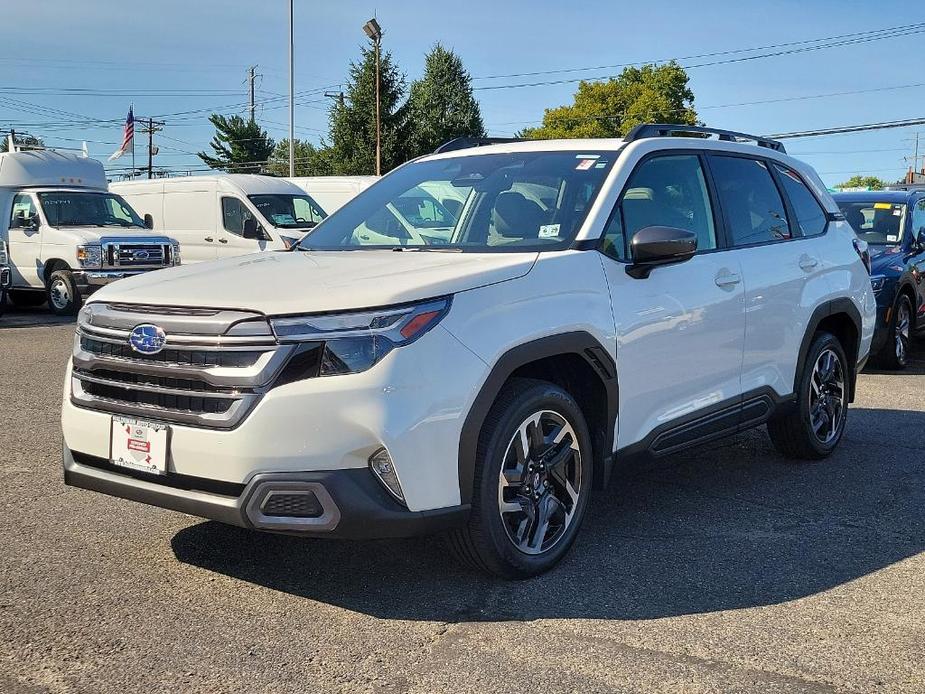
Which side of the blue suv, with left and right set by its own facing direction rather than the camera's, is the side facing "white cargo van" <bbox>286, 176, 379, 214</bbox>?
right

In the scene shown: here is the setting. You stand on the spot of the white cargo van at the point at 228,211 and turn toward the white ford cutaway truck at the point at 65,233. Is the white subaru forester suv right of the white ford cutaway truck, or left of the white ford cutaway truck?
left

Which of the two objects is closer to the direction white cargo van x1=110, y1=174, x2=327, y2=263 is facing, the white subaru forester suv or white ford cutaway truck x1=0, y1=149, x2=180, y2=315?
the white subaru forester suv

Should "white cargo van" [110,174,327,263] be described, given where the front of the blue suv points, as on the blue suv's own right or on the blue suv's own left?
on the blue suv's own right

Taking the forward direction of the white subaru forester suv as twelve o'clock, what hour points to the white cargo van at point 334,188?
The white cargo van is roughly at 4 o'clock from the white subaru forester suv.

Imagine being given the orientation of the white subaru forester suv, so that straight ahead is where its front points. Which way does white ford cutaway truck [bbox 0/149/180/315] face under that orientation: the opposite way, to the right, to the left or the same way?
to the left

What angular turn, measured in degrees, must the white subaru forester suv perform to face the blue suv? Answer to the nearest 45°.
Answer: approximately 180°

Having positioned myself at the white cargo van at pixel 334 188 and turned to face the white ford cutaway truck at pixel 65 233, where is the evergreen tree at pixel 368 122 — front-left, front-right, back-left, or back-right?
back-right

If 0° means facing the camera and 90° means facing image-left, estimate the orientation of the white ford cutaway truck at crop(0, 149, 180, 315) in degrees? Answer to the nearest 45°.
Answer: approximately 315°

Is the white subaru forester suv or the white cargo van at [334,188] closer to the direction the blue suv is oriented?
the white subaru forester suv

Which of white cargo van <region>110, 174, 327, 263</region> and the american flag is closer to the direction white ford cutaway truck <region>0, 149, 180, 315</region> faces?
the white cargo van
